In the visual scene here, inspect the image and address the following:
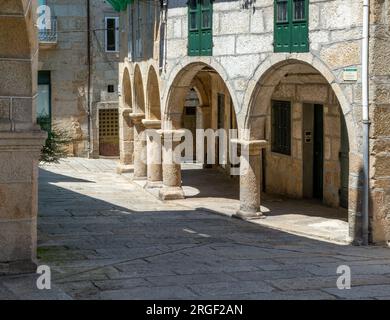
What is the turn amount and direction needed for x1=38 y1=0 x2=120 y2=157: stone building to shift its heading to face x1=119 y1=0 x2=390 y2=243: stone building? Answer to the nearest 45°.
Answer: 0° — it already faces it

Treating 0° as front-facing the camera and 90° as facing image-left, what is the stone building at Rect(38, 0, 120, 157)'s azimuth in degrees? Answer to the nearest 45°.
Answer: approximately 0°

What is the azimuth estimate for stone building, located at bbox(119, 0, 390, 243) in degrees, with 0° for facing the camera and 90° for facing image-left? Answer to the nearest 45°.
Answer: approximately 45°

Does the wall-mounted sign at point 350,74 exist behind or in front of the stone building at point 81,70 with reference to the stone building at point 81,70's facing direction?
in front

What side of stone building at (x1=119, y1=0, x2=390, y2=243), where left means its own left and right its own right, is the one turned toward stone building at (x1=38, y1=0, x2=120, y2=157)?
right

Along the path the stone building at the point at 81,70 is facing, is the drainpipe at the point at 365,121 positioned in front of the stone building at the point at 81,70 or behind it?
in front
